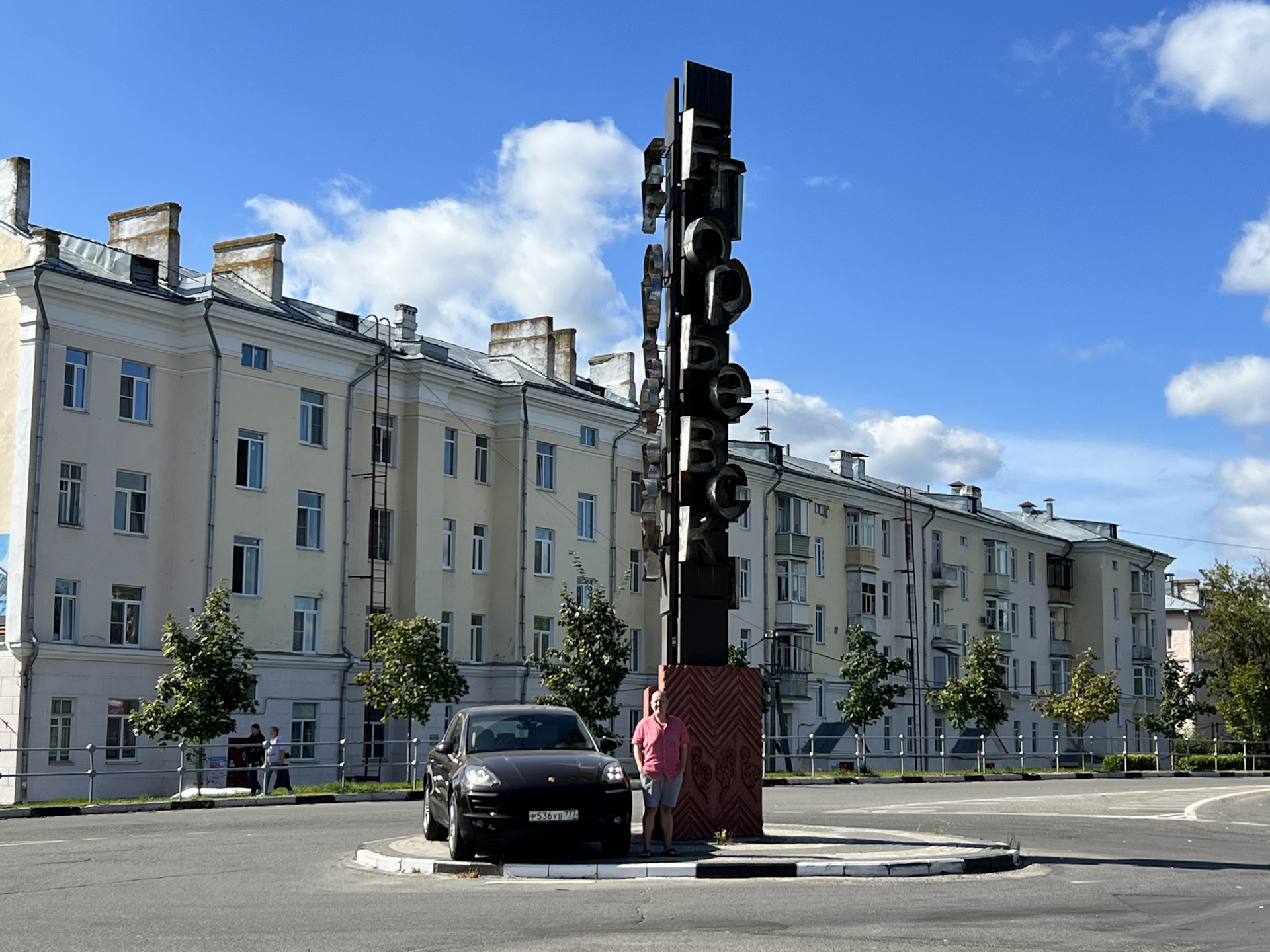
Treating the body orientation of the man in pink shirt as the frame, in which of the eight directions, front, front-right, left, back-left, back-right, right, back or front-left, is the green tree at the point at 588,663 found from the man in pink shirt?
back

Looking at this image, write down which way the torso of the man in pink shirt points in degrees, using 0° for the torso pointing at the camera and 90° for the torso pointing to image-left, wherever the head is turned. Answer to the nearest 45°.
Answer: approximately 0°

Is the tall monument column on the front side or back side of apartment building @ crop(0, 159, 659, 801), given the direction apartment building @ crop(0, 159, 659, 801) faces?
on the front side

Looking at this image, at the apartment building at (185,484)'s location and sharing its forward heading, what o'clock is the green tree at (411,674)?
The green tree is roughly at 11 o'clock from the apartment building.

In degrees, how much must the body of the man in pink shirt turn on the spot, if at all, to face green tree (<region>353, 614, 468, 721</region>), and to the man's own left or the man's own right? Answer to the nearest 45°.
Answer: approximately 180°

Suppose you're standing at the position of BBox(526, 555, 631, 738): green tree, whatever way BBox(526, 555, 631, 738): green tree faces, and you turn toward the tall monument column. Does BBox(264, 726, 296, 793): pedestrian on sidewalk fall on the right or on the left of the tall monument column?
right

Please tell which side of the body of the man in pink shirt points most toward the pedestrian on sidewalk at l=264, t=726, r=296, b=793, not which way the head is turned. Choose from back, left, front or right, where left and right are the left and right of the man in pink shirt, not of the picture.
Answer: back
